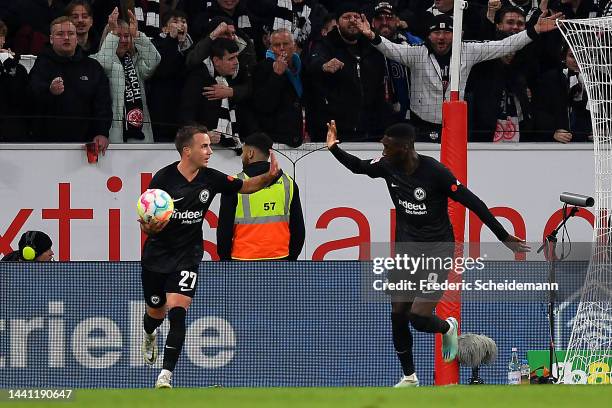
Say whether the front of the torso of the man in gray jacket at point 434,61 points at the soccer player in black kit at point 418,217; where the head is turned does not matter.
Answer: yes

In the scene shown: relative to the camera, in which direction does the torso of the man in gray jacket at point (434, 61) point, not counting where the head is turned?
toward the camera

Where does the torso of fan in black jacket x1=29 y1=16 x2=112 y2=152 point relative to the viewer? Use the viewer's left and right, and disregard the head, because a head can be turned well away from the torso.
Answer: facing the viewer

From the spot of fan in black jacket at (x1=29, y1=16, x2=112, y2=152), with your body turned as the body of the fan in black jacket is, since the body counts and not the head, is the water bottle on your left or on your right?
on your left

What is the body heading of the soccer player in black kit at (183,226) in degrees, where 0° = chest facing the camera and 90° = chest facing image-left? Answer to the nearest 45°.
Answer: approximately 315°

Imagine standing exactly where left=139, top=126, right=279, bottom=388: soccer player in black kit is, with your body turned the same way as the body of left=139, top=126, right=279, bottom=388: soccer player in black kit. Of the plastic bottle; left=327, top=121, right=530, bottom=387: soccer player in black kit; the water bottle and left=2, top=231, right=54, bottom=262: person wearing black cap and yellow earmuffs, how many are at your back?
1

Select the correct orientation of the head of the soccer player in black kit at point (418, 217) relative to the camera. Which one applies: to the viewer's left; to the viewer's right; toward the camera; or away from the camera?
to the viewer's left

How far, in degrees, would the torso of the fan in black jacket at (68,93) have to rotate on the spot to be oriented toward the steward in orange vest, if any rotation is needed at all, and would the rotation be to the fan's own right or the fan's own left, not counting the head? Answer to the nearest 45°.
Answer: approximately 45° to the fan's own left

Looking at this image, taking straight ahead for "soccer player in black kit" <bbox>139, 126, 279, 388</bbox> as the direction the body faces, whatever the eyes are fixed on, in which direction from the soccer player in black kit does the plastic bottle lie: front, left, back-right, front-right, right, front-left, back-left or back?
front-left

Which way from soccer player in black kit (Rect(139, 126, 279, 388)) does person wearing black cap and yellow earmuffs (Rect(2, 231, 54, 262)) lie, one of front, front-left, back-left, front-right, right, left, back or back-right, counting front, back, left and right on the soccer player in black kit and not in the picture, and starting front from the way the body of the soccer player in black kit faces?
back

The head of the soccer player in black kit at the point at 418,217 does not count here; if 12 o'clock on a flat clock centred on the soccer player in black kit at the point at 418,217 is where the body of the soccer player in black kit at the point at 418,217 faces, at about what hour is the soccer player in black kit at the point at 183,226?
the soccer player in black kit at the point at 183,226 is roughly at 1 o'clock from the soccer player in black kit at the point at 418,217.

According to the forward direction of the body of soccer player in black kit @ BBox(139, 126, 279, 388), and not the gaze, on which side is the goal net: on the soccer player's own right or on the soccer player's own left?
on the soccer player's own left
